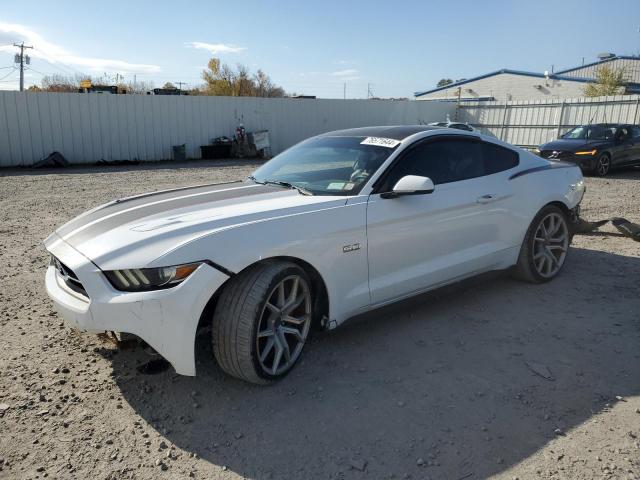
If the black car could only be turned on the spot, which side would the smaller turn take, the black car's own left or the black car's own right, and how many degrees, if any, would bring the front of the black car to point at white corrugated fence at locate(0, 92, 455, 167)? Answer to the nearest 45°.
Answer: approximately 45° to the black car's own right

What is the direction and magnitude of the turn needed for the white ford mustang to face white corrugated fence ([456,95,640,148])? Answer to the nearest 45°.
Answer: approximately 180°

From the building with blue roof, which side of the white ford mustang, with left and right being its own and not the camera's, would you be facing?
back

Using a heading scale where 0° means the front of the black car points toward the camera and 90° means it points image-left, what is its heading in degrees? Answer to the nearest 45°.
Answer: approximately 45°

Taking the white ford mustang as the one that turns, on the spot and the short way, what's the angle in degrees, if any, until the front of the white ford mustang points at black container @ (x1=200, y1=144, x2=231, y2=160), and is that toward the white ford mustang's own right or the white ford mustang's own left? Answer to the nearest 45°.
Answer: approximately 135° to the white ford mustang's own right

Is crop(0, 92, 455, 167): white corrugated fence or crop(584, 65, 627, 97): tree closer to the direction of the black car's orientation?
the white corrugated fence

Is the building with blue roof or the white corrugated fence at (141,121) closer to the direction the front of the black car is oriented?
the white corrugated fence

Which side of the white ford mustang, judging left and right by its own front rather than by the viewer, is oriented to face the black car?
back

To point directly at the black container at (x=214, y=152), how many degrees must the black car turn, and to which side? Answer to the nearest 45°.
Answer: approximately 45° to its right

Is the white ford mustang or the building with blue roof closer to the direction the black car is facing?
the white ford mustang
